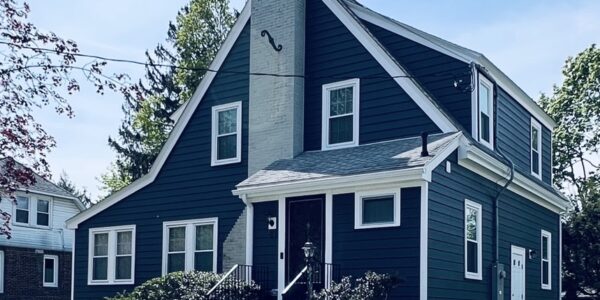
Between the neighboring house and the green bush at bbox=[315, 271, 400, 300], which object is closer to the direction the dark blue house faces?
the green bush

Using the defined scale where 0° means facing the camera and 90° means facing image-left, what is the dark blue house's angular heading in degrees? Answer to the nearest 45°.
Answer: approximately 45°

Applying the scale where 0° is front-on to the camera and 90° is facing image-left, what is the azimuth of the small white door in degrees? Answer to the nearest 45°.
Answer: approximately 315°

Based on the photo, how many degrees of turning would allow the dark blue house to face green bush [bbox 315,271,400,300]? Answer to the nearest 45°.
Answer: approximately 45° to its left
